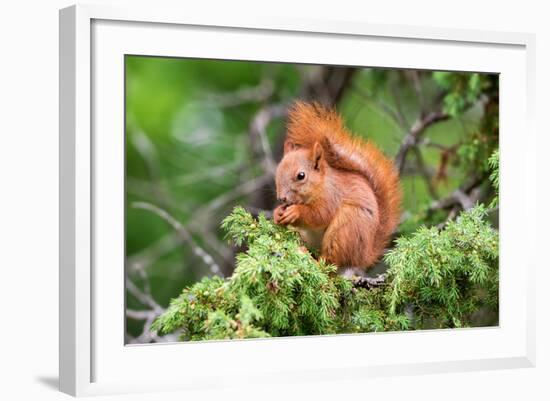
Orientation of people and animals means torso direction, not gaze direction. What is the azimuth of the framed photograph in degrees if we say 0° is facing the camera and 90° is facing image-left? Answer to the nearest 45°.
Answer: approximately 315°
